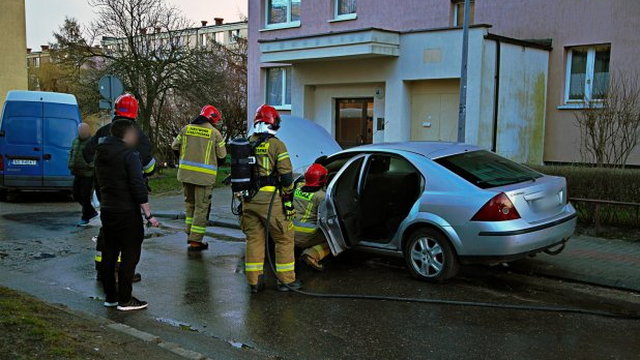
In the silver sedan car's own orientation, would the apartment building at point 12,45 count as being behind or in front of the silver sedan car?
in front

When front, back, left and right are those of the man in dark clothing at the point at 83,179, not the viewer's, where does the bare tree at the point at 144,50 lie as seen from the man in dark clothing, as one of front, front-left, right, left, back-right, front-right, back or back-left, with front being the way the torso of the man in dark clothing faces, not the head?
left

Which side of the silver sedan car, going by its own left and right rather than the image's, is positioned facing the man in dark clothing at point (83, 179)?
front

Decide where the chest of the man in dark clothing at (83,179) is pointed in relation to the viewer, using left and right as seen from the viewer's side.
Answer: facing to the right of the viewer

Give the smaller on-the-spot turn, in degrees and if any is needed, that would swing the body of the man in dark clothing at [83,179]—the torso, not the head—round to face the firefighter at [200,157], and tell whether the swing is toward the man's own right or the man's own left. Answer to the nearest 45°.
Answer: approximately 45° to the man's own right

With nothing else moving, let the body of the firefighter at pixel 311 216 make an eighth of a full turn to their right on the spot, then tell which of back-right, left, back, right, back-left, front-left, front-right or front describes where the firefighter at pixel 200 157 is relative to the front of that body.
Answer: back-left

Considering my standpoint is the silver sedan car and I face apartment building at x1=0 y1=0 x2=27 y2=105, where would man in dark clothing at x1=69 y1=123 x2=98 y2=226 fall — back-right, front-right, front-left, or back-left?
front-left

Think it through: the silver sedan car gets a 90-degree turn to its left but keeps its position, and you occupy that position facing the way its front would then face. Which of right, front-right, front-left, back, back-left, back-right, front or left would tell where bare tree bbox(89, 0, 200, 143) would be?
right

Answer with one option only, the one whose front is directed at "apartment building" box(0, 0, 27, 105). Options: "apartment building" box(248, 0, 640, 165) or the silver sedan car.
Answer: the silver sedan car

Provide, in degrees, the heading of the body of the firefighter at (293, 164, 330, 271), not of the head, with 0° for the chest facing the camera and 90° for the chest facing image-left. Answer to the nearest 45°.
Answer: approximately 225°

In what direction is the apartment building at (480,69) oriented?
toward the camera

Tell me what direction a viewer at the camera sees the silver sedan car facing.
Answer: facing away from the viewer and to the left of the viewer
